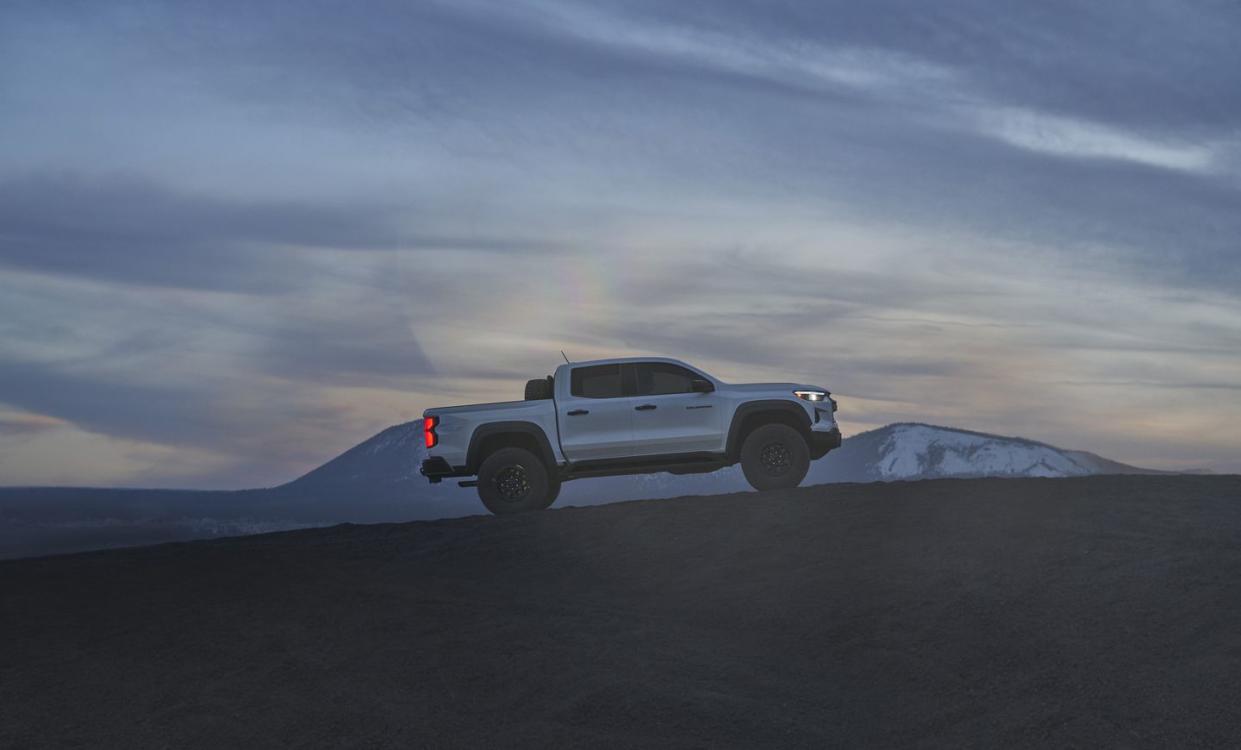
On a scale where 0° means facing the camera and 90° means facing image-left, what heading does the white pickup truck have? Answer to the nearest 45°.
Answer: approximately 270°
